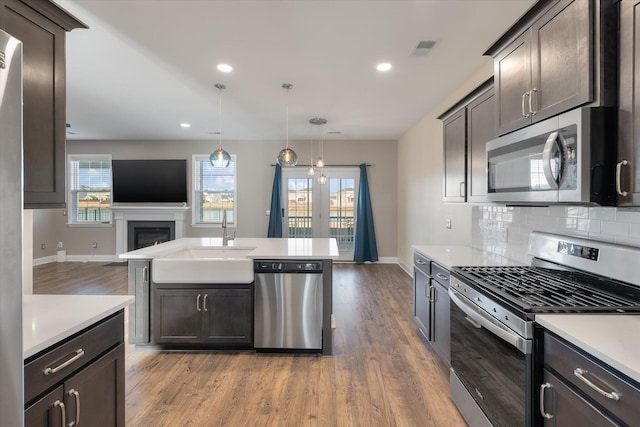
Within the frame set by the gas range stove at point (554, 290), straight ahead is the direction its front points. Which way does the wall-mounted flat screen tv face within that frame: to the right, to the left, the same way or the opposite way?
to the left

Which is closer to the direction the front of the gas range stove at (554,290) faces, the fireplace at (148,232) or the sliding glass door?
the fireplace

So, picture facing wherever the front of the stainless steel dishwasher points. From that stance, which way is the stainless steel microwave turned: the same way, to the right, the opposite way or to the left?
to the right

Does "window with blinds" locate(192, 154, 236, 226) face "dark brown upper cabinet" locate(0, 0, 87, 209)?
yes

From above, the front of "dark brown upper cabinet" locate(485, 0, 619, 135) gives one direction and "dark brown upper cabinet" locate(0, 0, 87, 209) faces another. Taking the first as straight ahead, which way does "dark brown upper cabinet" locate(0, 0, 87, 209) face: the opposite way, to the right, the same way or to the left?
the opposite way

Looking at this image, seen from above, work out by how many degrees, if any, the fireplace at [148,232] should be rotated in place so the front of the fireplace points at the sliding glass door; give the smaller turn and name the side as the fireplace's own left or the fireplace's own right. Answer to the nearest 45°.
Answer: approximately 45° to the fireplace's own left

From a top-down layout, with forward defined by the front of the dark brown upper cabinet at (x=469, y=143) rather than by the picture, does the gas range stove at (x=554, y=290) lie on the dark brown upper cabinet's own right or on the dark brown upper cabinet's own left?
on the dark brown upper cabinet's own left

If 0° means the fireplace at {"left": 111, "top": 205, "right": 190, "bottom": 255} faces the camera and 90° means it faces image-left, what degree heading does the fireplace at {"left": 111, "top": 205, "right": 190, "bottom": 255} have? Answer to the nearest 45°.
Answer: approximately 0°

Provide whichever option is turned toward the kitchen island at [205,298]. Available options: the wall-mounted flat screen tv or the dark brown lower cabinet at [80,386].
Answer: the wall-mounted flat screen tv

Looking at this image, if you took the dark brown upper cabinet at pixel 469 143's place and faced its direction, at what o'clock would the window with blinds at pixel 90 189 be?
The window with blinds is roughly at 2 o'clock from the dark brown upper cabinet.

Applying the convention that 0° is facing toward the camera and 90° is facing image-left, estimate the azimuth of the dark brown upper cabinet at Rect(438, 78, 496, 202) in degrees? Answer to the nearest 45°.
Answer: approximately 45°
